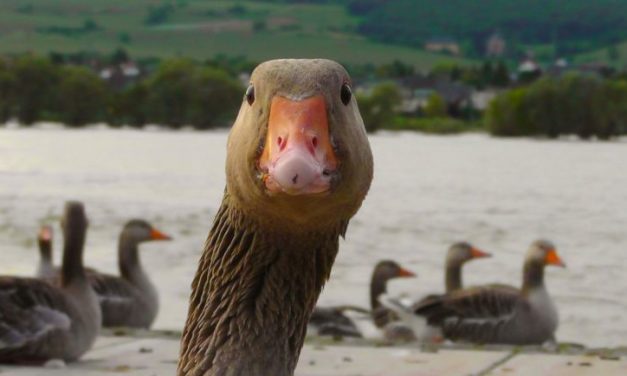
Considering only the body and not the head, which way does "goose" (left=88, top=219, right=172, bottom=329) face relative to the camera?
to the viewer's right

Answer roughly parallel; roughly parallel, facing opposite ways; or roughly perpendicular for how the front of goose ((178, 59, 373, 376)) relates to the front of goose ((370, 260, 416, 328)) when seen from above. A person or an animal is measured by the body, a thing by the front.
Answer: roughly perpendicular

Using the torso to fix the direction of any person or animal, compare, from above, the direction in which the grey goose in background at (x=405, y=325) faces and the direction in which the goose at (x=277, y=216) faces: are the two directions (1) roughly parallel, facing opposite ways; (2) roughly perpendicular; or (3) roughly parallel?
roughly perpendicular

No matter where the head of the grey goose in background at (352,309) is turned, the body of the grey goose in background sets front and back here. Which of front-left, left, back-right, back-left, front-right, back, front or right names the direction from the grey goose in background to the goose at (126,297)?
back

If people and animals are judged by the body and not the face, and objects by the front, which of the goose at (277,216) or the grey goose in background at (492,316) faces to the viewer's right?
the grey goose in background

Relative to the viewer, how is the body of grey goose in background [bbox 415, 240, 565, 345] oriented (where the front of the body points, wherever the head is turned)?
to the viewer's right

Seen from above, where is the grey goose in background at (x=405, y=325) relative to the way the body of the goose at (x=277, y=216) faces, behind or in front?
behind

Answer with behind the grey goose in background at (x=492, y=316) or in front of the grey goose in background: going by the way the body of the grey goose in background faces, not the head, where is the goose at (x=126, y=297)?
behind

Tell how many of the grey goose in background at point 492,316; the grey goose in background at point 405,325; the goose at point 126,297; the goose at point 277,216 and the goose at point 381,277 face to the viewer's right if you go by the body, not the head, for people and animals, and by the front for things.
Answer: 4

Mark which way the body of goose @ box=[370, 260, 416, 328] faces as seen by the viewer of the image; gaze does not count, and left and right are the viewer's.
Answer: facing to the right of the viewer

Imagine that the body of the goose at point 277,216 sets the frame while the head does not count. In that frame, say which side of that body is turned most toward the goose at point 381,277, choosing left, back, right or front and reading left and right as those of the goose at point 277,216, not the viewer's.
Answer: back

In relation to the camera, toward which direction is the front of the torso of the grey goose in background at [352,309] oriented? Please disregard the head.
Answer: to the viewer's right

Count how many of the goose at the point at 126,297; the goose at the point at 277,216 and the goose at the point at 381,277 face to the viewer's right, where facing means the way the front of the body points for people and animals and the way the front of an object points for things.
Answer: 2

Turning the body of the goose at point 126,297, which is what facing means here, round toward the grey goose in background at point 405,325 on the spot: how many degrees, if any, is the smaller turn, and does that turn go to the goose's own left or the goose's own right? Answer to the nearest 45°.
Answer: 0° — it already faces it

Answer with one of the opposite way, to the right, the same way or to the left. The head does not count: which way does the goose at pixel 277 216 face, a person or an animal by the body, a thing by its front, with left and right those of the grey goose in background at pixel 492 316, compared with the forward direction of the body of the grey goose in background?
to the right

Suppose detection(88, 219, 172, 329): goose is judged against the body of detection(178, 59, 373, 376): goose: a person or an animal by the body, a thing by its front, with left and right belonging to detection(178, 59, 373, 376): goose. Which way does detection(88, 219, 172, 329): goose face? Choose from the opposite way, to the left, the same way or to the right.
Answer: to the left

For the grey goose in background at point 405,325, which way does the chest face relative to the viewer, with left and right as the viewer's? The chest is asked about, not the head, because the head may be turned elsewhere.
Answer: facing to the right of the viewer

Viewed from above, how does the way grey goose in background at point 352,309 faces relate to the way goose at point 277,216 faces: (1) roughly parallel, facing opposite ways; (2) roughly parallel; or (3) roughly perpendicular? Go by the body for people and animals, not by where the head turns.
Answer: roughly perpendicular
